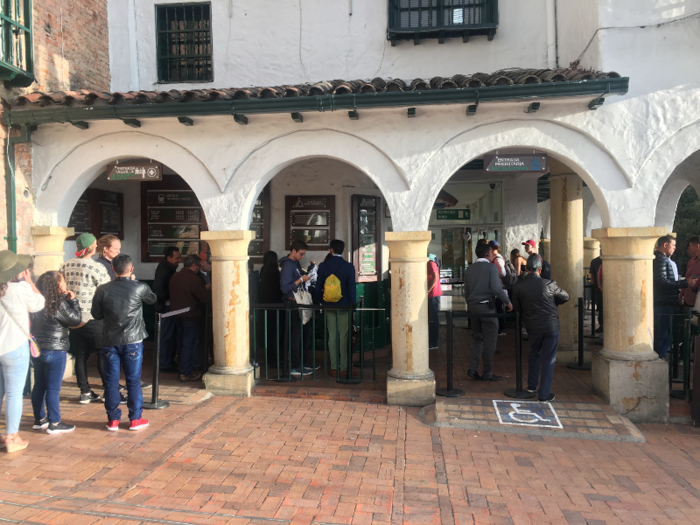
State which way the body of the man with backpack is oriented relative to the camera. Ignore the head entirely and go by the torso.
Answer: away from the camera

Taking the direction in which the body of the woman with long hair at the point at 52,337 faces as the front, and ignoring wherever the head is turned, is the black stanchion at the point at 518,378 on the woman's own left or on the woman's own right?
on the woman's own right

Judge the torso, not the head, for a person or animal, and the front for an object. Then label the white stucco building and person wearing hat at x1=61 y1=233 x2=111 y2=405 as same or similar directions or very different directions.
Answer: very different directions

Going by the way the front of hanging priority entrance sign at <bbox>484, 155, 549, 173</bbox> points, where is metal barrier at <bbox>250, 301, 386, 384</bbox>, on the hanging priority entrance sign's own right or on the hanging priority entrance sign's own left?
on the hanging priority entrance sign's own right

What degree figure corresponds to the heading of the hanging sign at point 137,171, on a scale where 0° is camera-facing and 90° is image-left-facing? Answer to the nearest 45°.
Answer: approximately 0°

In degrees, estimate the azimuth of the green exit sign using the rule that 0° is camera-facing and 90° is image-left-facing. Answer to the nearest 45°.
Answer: approximately 0°
